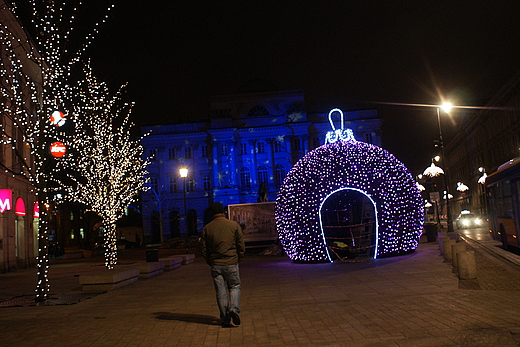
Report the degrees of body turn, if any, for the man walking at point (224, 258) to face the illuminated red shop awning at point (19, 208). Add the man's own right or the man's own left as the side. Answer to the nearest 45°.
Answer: approximately 45° to the man's own left

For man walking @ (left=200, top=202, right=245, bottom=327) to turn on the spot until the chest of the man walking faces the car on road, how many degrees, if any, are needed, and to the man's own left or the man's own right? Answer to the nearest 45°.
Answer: approximately 45° to the man's own right

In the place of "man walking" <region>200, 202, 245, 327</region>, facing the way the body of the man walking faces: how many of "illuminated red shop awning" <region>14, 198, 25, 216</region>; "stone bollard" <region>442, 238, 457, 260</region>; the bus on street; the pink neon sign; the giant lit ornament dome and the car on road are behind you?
0

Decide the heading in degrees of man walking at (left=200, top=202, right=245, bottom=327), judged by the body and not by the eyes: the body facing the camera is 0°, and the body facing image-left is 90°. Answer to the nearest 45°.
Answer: approximately 180°

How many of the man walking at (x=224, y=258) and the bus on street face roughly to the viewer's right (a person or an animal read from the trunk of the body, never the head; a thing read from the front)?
0
